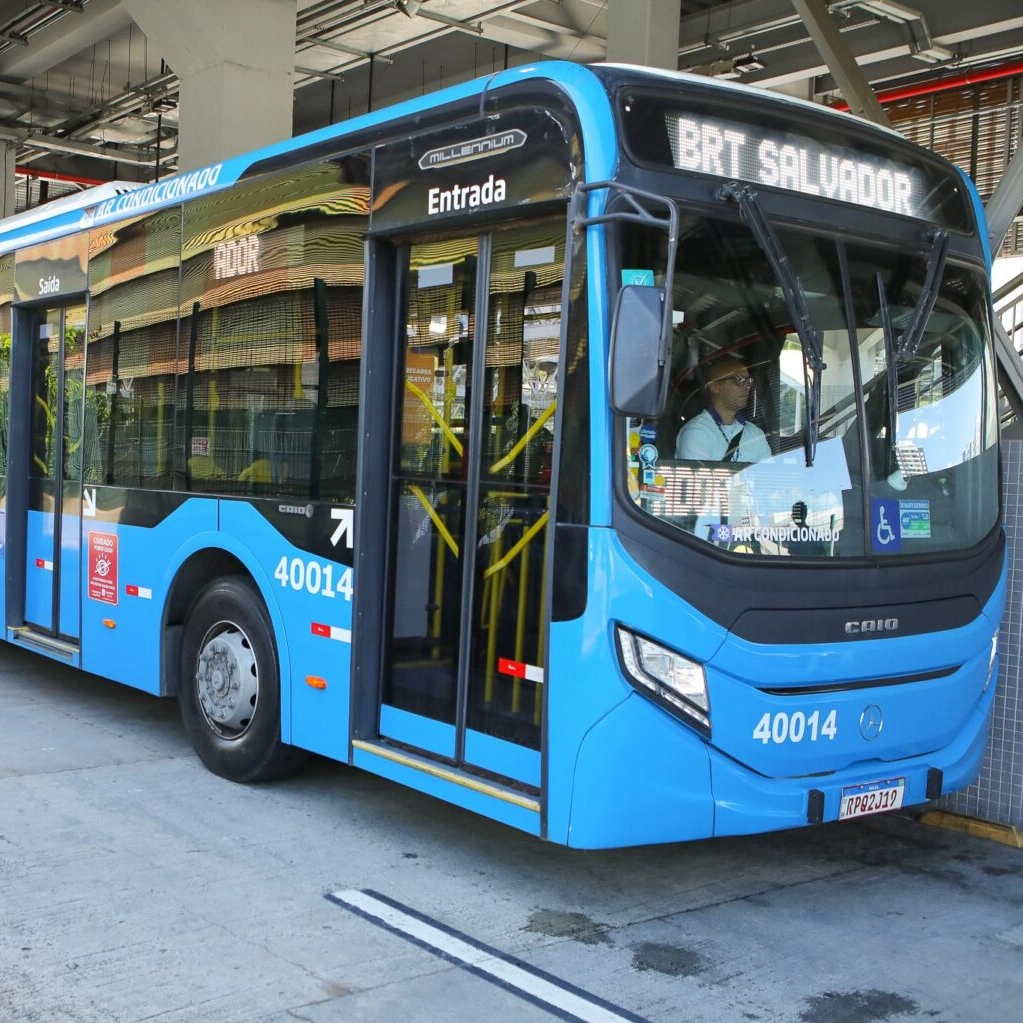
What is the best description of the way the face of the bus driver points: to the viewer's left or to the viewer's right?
to the viewer's right

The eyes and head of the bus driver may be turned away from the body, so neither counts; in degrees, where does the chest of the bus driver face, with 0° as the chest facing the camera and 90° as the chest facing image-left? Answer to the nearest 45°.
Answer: approximately 315°

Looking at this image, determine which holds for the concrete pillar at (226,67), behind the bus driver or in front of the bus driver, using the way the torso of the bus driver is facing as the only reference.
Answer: behind

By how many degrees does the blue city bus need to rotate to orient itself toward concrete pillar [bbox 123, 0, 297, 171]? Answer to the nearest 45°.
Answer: approximately 135° to its left

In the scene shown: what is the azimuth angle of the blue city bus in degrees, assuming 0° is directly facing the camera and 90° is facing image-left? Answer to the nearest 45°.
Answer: approximately 315°

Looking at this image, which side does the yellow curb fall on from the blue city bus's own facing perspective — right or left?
on its left

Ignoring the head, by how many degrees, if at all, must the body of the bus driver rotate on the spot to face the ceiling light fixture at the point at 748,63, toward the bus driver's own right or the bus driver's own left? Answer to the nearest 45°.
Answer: approximately 135° to the bus driver's own left

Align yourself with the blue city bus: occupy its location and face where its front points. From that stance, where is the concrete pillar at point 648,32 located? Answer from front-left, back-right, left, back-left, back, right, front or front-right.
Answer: back-left
